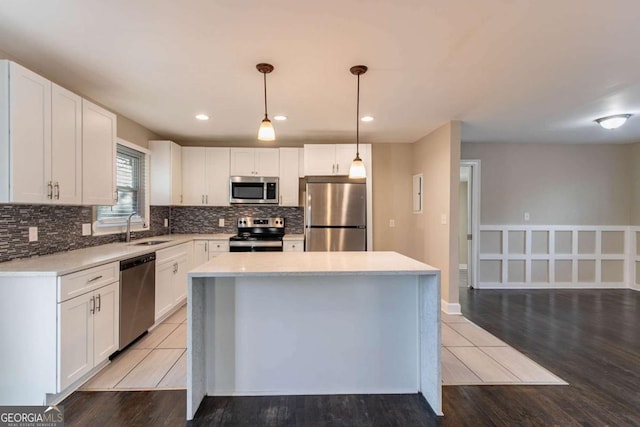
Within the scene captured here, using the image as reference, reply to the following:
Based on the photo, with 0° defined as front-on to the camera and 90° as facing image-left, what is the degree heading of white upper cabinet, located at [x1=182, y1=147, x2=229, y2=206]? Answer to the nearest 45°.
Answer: approximately 0°

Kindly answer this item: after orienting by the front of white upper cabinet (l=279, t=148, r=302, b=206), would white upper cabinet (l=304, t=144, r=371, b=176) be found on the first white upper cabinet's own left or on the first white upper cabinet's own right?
on the first white upper cabinet's own left

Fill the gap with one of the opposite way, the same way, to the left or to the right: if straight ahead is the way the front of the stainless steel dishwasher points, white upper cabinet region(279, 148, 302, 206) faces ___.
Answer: to the right

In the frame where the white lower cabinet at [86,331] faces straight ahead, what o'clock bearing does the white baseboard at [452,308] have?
The white baseboard is roughly at 11 o'clock from the white lower cabinet.

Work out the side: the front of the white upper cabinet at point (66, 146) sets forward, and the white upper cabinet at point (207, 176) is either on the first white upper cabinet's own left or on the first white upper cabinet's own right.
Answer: on the first white upper cabinet's own left

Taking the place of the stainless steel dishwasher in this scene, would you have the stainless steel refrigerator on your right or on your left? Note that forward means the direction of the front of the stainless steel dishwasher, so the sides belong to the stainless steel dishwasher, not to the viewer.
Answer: on your left

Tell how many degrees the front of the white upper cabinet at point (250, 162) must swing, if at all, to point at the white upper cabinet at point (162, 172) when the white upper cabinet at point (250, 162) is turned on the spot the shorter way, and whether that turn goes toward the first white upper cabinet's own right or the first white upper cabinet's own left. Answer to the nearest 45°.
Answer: approximately 90° to the first white upper cabinet's own right
